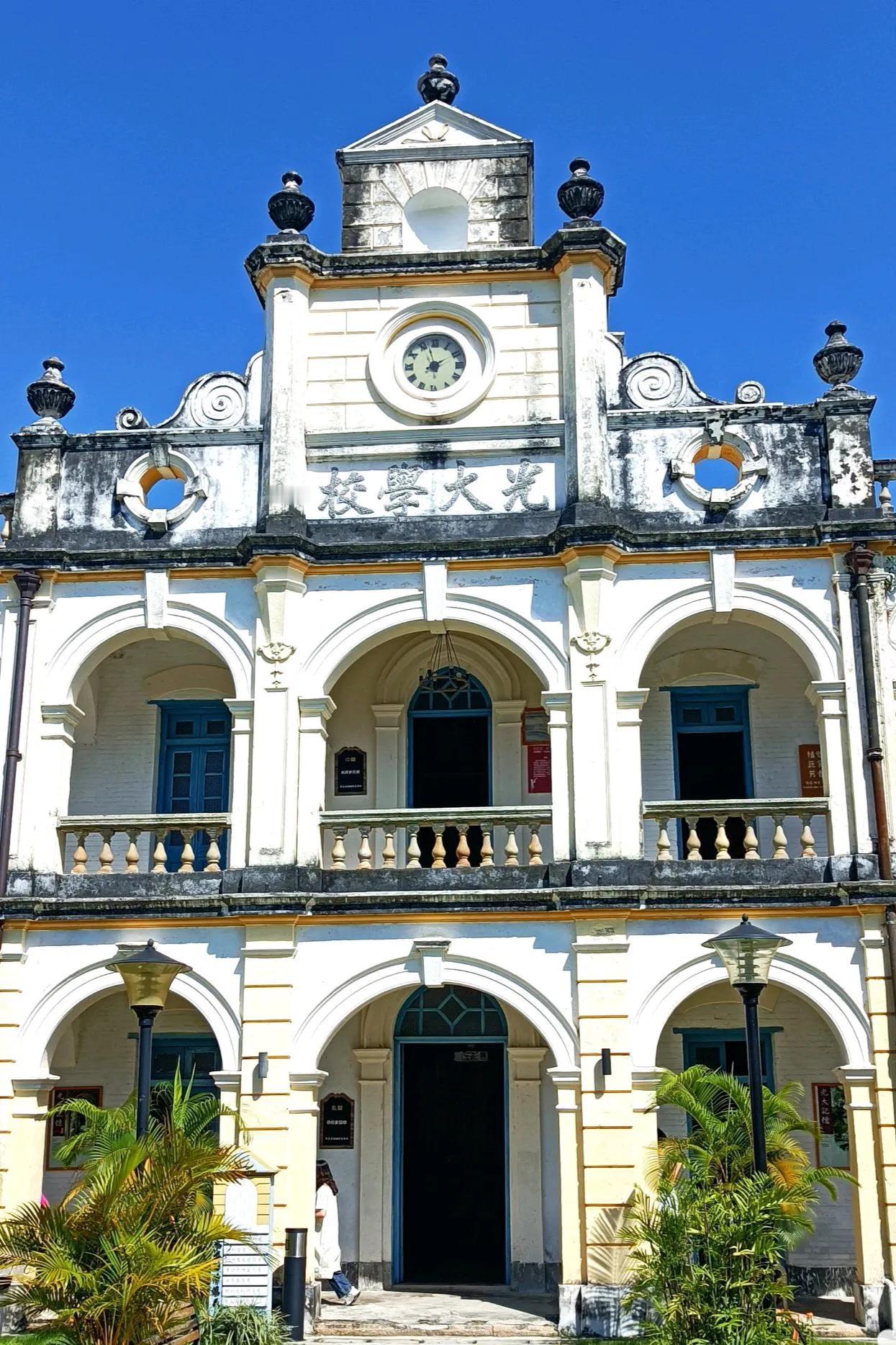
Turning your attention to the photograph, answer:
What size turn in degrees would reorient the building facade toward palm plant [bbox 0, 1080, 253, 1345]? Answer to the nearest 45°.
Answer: approximately 45° to its right

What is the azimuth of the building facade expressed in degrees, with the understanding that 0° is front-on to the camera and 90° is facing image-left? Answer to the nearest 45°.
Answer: approximately 0°

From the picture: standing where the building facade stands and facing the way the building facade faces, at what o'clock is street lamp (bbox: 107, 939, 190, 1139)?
The street lamp is roughly at 1 o'clock from the building facade.
